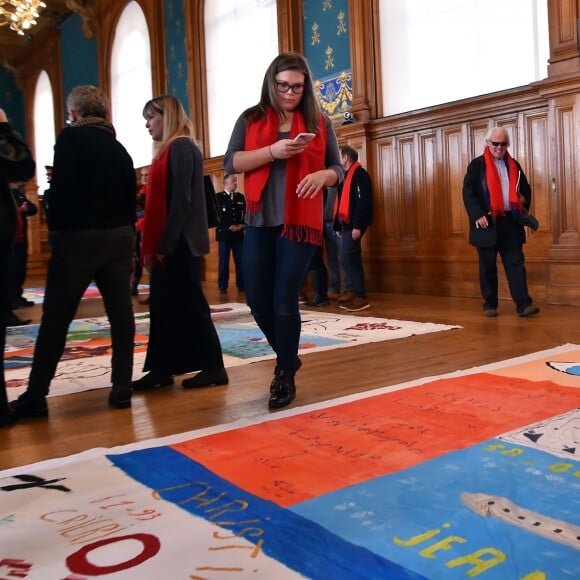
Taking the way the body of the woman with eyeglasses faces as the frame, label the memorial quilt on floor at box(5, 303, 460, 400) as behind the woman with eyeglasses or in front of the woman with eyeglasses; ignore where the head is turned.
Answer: behind

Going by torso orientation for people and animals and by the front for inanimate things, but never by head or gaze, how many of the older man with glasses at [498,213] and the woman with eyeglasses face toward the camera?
2

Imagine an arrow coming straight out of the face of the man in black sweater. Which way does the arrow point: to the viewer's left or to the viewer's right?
to the viewer's left

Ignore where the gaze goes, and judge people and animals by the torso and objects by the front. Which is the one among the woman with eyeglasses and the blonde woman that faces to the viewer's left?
the blonde woman

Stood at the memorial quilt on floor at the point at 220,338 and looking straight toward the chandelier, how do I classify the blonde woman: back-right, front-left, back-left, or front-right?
back-left

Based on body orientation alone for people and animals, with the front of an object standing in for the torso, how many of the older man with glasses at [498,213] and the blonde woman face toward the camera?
1

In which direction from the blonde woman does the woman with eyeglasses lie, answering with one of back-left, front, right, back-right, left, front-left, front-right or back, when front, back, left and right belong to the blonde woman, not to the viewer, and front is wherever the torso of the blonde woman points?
back-left

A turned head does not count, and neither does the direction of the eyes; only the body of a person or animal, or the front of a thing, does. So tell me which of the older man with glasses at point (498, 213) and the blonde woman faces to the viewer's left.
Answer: the blonde woman

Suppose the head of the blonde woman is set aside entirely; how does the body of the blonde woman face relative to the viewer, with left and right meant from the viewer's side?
facing to the left of the viewer

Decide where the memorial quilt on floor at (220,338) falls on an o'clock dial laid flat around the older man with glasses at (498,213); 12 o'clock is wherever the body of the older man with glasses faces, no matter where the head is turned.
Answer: The memorial quilt on floor is roughly at 2 o'clock from the older man with glasses.

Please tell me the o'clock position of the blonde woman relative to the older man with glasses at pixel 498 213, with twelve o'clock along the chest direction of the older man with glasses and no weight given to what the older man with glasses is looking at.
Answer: The blonde woman is roughly at 1 o'clock from the older man with glasses.
